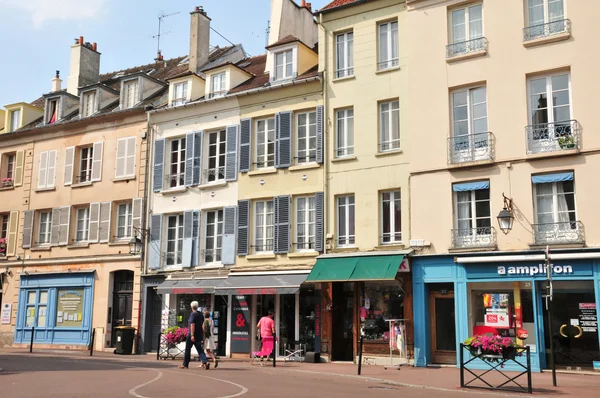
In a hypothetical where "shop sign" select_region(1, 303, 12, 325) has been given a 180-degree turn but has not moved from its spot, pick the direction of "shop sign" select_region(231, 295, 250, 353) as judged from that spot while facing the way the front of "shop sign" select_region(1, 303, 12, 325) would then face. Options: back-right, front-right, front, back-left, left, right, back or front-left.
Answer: back-right

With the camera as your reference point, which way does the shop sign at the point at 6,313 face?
facing the viewer

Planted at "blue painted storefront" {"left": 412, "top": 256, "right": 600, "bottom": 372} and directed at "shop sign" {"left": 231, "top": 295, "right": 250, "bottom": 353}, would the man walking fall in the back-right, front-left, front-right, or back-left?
front-left

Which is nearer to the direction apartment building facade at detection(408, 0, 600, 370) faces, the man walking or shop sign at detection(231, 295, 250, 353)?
the man walking

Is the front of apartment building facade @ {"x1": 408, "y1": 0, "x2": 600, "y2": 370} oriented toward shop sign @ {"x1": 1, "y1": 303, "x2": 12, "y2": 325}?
no

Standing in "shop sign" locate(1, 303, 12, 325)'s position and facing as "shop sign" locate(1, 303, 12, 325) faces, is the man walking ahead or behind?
ahead

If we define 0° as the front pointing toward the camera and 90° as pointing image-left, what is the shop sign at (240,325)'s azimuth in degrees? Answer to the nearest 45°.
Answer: approximately 0°

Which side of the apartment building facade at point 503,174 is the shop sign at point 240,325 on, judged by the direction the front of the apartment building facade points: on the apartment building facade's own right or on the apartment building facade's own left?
on the apartment building facade's own right

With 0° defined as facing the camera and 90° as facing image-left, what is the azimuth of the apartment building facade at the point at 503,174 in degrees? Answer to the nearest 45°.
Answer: approximately 45°

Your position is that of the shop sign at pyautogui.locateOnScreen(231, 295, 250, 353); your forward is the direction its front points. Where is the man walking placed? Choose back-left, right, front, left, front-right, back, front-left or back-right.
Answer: front
